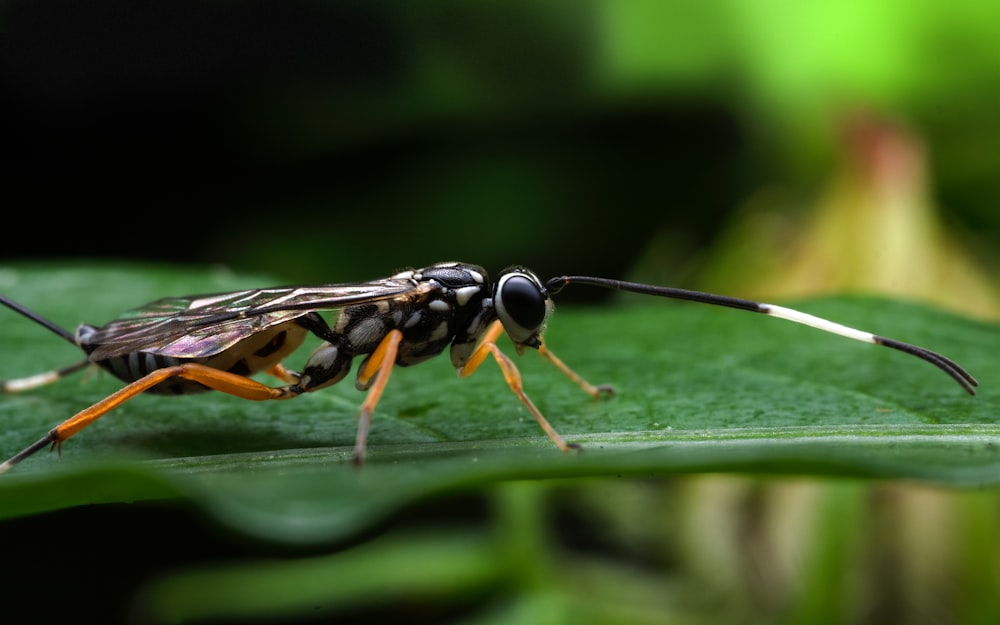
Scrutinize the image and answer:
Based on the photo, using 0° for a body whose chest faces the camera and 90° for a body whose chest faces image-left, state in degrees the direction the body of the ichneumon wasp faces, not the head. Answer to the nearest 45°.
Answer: approximately 270°
